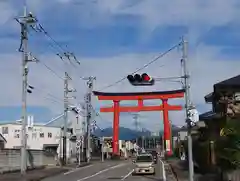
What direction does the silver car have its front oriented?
toward the camera

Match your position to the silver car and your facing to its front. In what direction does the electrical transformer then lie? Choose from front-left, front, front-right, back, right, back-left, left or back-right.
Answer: front

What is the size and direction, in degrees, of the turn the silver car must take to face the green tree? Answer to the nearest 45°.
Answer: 0° — it already faces it
